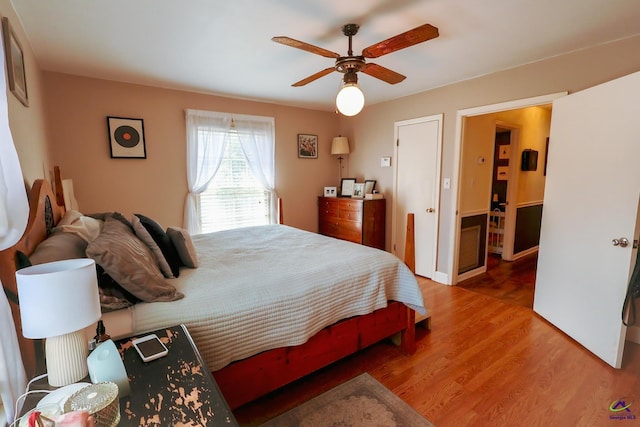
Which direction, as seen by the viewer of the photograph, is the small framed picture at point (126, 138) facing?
facing the viewer

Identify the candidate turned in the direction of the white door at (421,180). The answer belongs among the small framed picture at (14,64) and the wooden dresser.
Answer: the small framed picture

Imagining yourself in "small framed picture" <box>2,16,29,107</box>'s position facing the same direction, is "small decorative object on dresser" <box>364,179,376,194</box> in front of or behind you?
in front

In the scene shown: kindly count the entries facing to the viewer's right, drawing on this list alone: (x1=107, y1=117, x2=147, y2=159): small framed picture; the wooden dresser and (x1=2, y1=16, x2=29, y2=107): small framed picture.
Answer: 1

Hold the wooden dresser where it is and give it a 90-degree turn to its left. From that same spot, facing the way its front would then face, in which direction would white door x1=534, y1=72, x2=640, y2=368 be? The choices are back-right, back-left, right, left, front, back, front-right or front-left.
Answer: front

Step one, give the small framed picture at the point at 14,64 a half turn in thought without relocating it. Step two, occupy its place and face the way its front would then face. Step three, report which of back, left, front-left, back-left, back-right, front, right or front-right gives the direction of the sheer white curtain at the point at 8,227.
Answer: left

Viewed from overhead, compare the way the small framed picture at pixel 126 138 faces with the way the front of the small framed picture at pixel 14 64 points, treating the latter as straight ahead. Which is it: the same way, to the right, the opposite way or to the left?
to the right

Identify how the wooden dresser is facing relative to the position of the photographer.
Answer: facing the viewer and to the left of the viewer

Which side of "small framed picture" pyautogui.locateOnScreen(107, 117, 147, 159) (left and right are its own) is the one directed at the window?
left

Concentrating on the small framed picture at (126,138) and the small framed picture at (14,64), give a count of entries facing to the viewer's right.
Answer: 1

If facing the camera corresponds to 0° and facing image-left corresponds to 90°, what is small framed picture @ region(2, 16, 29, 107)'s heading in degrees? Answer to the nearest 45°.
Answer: approximately 270°

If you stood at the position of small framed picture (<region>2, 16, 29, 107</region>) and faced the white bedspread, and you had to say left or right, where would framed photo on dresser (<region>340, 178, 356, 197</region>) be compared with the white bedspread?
left
